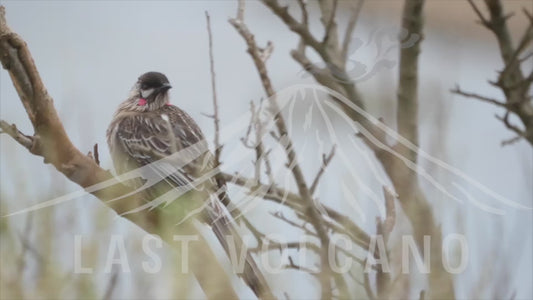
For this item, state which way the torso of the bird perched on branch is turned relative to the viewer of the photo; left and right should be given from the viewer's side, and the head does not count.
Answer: facing away from the viewer and to the left of the viewer

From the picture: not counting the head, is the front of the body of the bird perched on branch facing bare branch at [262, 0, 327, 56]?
no

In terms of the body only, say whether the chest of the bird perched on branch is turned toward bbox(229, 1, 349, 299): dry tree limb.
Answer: no
